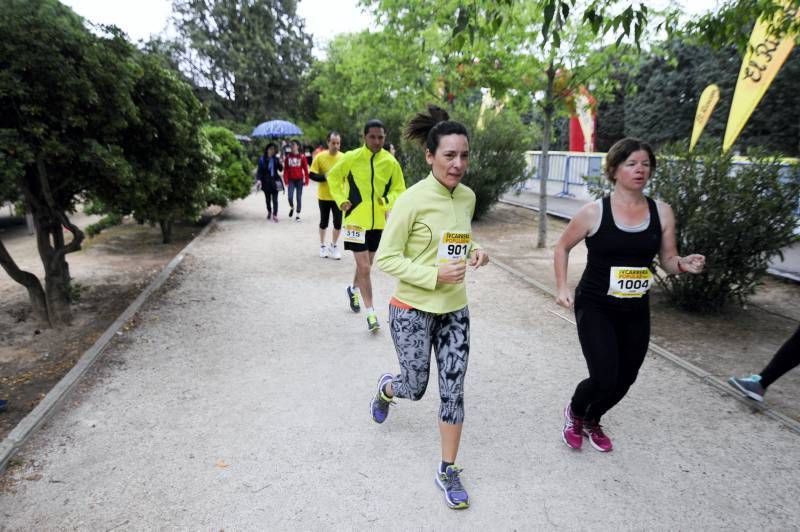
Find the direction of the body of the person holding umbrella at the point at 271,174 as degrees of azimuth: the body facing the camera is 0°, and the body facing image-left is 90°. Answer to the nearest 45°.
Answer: approximately 0°

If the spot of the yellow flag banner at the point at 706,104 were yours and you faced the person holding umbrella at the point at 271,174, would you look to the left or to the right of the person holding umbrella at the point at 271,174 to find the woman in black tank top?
left

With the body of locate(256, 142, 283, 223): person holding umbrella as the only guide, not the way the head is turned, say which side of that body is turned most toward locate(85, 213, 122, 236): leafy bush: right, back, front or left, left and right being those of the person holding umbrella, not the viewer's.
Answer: right

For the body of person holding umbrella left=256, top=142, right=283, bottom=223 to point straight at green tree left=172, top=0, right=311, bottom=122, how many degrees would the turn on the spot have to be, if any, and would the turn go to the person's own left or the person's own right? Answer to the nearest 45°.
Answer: approximately 180°

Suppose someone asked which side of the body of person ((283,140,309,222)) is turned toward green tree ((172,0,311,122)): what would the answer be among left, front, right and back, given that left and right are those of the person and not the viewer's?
back

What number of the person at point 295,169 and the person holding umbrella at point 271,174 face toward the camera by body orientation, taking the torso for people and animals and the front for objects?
2

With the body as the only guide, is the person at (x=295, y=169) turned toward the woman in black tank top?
yes

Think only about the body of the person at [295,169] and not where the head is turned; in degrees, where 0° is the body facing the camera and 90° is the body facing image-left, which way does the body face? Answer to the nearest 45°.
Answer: approximately 0°

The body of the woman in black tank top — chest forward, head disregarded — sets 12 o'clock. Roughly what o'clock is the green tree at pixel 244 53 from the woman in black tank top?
The green tree is roughly at 6 o'clock from the woman in black tank top.

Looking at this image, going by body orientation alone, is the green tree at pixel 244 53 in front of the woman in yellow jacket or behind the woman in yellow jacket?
behind

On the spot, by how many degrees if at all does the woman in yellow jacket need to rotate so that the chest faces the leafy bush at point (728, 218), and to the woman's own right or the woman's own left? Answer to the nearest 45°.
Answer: approximately 90° to the woman's own left

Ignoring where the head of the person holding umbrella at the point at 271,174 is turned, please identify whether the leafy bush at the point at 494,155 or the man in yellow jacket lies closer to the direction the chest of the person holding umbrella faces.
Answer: the man in yellow jacket

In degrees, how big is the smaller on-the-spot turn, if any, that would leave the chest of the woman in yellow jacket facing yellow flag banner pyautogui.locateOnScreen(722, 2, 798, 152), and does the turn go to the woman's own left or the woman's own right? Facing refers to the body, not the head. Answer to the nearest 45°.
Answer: approximately 90° to the woman's own left

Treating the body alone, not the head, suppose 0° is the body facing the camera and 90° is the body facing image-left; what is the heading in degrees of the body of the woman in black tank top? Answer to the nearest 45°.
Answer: approximately 315°

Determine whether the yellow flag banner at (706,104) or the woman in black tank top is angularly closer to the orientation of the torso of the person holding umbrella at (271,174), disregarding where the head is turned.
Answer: the woman in black tank top
